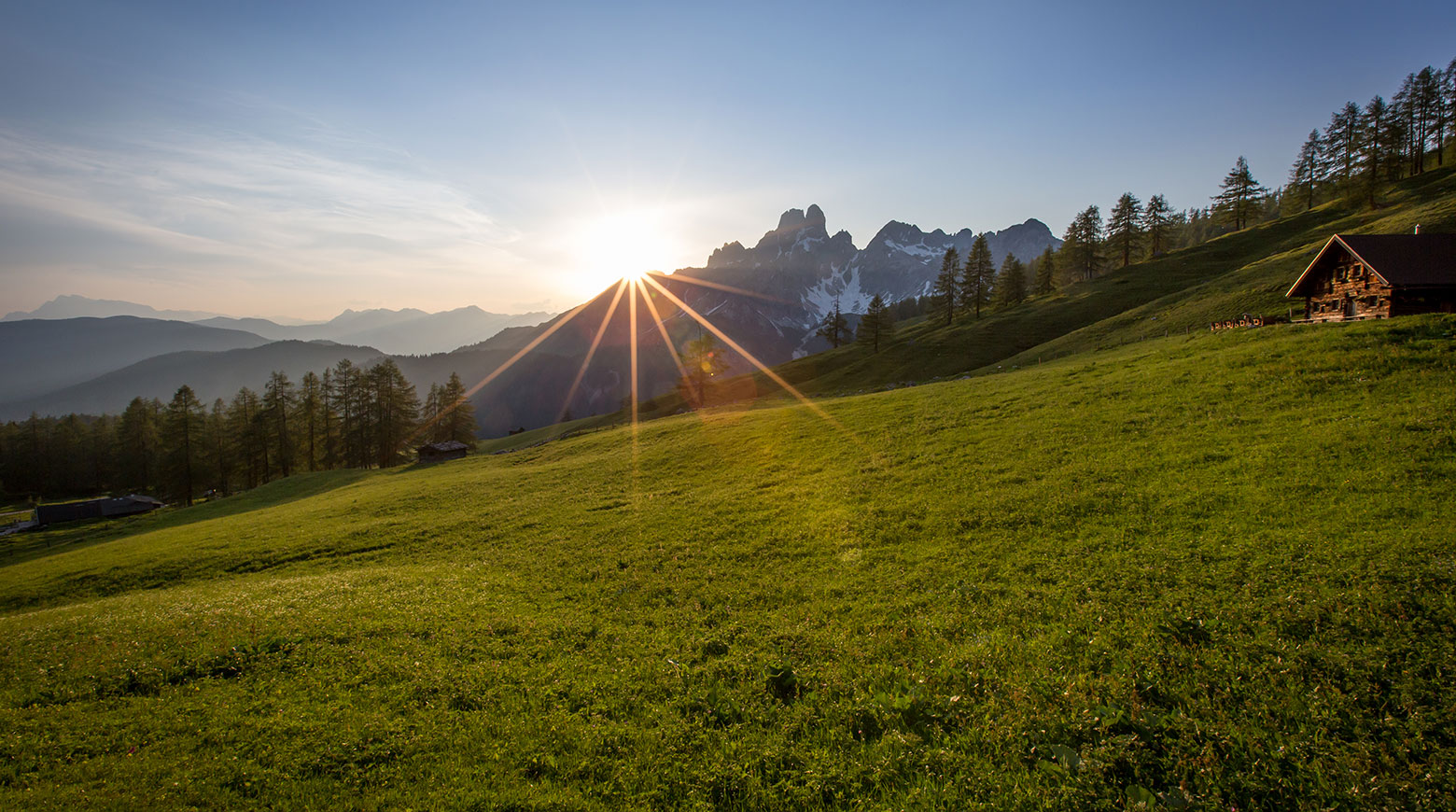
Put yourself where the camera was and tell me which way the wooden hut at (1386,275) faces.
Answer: facing the viewer and to the left of the viewer
